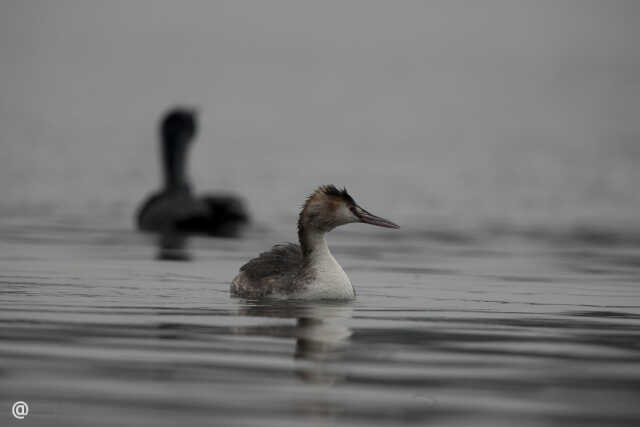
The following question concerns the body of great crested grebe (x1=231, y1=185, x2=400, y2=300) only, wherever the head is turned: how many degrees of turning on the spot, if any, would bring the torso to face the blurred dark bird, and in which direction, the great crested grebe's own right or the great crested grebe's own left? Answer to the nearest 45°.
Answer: approximately 90° to the great crested grebe's own left

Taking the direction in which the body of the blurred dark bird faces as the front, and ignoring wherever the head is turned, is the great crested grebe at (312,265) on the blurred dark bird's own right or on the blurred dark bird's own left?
on the blurred dark bird's own left

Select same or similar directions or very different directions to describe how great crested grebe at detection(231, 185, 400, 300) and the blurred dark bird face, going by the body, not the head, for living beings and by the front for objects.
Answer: very different directions

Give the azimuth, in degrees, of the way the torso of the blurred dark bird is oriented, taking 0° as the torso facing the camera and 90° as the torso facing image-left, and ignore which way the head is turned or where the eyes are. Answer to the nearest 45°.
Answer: approximately 90°

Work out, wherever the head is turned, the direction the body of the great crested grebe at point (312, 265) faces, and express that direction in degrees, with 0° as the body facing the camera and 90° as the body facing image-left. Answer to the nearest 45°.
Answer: approximately 270°

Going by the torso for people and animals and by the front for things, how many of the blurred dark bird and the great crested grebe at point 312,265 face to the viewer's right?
1

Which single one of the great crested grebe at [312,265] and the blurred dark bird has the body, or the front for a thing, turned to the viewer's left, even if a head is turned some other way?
the blurred dark bird
